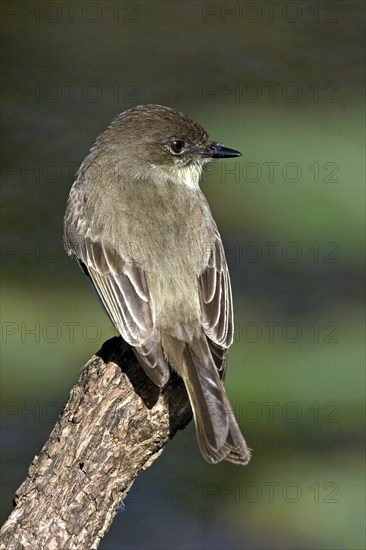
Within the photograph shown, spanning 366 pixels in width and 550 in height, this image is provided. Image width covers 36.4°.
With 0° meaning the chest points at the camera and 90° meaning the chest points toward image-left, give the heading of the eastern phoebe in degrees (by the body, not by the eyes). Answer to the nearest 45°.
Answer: approximately 180°
